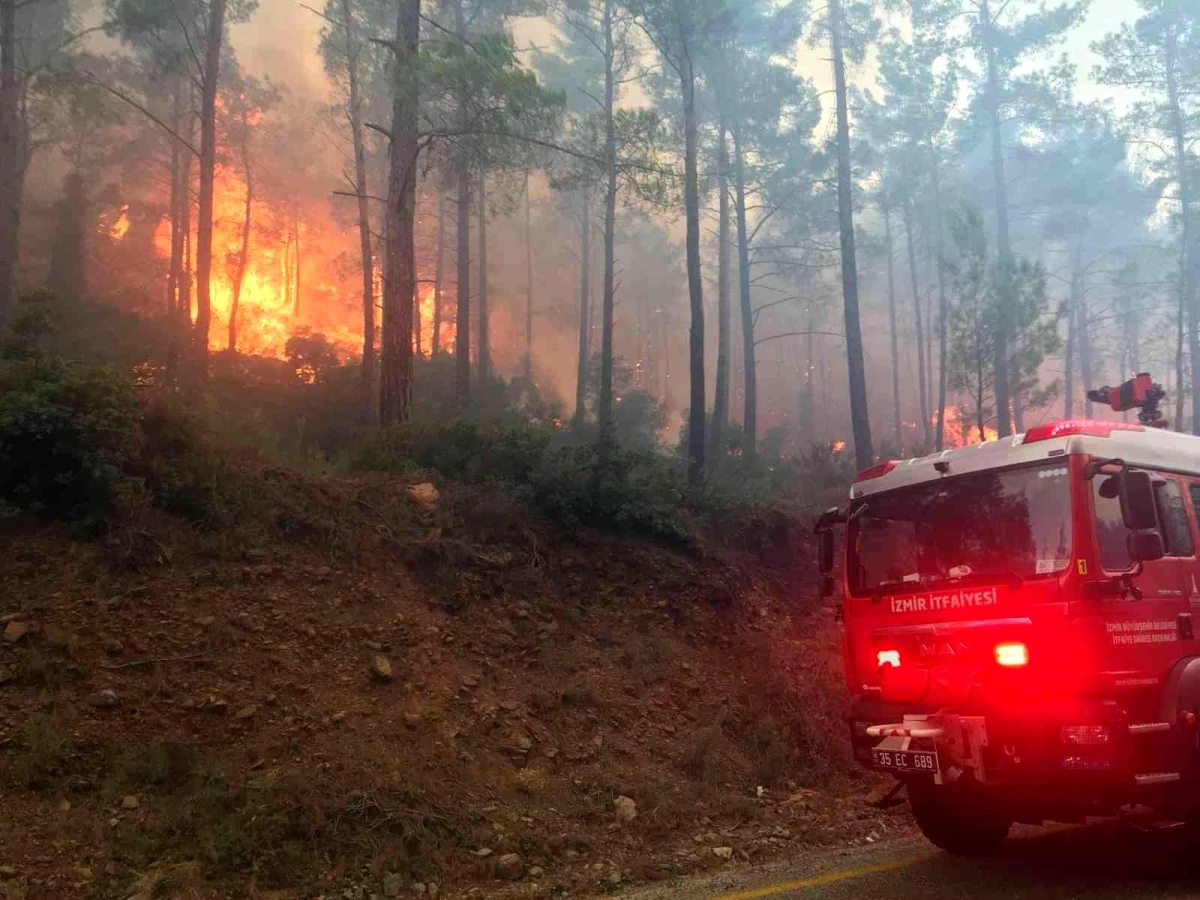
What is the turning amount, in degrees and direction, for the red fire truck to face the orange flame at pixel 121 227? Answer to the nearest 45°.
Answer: approximately 90° to its right

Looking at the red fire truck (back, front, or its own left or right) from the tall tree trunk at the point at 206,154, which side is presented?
right

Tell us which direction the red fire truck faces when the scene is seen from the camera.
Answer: facing the viewer and to the left of the viewer

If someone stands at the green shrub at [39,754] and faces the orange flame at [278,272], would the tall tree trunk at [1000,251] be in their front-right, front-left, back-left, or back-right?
front-right

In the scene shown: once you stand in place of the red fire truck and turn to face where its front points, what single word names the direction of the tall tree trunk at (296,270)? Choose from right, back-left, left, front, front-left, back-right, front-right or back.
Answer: right

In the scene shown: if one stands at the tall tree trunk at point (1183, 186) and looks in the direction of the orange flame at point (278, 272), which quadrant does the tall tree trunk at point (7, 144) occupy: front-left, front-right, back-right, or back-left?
front-left

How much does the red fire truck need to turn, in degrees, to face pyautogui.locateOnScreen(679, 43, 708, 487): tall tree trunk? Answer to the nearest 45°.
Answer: approximately 90° to its right

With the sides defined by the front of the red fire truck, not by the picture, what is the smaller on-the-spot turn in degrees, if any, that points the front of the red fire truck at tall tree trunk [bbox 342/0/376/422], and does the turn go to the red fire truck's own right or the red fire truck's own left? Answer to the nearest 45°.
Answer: approximately 90° to the red fire truck's own right

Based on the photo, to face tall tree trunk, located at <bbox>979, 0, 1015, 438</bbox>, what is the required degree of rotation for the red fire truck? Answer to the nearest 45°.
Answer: approximately 135° to its right

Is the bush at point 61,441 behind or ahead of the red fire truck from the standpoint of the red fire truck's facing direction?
ahead

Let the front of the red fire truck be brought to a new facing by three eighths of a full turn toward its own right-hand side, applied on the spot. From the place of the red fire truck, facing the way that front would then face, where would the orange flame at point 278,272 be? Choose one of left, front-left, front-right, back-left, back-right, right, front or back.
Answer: front-left
